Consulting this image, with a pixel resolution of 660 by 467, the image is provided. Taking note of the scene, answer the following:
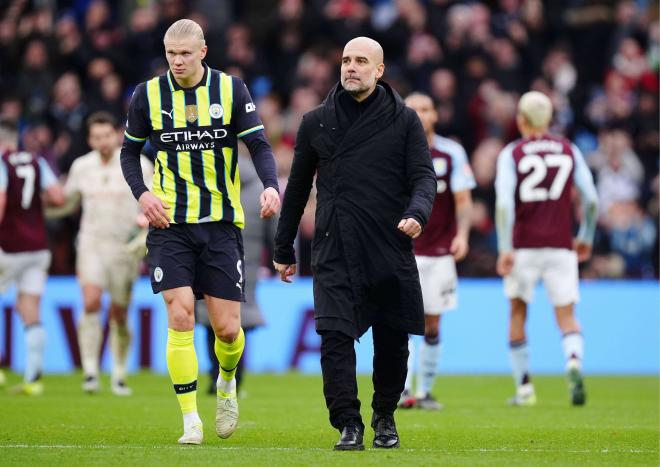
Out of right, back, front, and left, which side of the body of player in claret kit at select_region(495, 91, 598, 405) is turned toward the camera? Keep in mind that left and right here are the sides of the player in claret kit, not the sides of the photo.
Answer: back

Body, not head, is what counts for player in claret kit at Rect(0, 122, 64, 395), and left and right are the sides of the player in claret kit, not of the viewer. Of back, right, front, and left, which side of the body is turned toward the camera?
back

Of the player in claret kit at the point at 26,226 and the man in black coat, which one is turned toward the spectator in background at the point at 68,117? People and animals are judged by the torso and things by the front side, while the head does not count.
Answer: the player in claret kit

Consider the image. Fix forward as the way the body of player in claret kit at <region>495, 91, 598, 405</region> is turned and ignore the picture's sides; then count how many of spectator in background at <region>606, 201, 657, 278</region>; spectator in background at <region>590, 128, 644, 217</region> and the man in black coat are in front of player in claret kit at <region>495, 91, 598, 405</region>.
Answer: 2

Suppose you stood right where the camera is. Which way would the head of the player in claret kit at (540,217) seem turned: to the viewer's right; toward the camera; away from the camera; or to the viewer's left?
away from the camera

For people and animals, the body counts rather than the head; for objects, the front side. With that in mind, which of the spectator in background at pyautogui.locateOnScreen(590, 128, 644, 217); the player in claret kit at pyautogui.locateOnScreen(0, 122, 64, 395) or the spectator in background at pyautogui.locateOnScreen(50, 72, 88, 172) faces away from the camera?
the player in claret kit

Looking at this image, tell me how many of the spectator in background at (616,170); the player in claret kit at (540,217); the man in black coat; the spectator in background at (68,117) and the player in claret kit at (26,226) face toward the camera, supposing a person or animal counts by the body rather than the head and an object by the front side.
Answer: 3

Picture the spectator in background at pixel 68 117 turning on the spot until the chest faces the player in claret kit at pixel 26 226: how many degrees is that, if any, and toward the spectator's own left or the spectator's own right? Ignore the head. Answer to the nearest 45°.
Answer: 0° — they already face them

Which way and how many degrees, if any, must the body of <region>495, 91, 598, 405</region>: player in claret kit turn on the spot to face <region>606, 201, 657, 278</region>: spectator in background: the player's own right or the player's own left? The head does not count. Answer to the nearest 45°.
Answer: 0° — they already face them

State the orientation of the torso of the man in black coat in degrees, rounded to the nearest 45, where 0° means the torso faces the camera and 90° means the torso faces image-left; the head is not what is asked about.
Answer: approximately 0°
